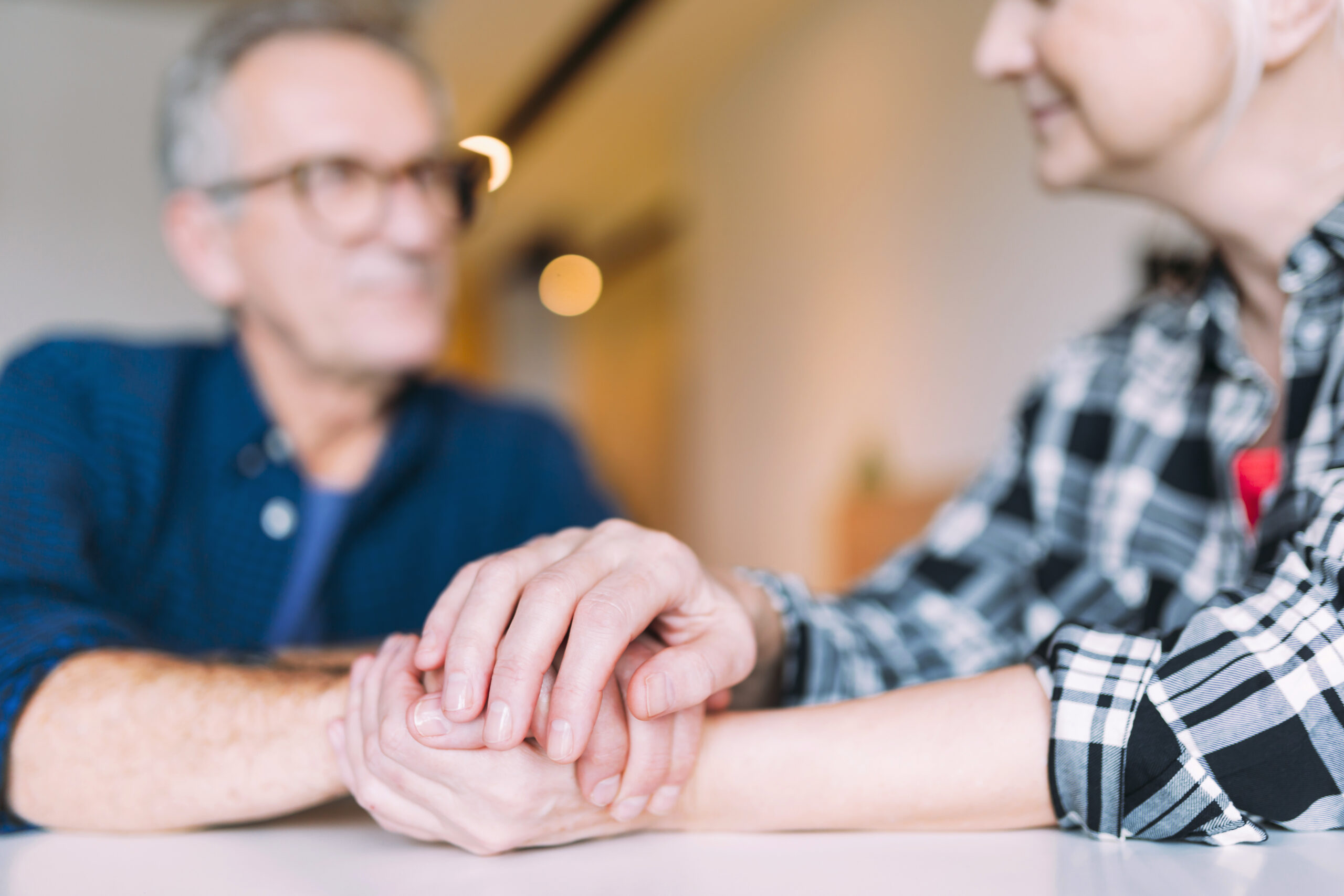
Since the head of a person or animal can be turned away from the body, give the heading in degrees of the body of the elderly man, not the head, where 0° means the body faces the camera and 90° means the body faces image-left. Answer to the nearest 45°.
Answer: approximately 315°

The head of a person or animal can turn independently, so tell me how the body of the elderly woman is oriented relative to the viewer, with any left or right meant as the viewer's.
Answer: facing the viewer and to the left of the viewer

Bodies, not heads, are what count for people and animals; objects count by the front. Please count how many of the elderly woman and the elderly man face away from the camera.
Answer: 0

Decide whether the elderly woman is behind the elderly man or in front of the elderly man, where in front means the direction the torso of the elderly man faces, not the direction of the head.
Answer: in front

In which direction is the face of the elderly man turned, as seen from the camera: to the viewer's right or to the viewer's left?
to the viewer's right

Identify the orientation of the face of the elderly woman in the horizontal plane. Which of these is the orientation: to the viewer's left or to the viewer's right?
to the viewer's left
